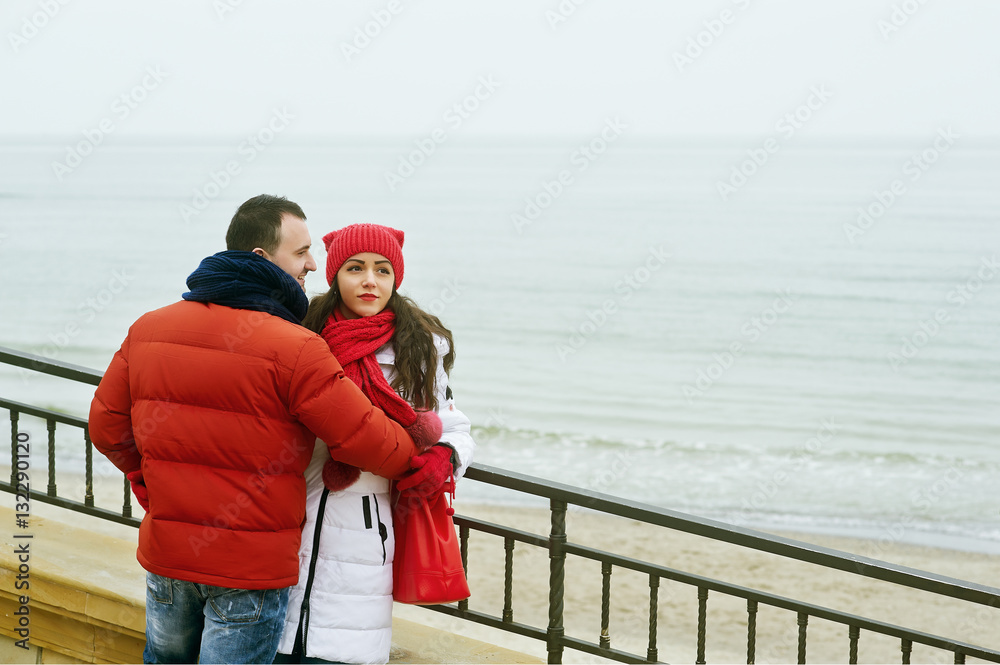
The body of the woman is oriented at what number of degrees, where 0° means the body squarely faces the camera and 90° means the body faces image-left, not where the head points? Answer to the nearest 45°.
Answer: approximately 45°

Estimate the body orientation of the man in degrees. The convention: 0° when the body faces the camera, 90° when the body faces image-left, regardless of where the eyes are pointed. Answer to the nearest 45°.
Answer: approximately 225°

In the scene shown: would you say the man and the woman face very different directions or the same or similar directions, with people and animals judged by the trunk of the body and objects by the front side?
very different directions

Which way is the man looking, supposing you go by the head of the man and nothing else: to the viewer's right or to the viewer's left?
to the viewer's right

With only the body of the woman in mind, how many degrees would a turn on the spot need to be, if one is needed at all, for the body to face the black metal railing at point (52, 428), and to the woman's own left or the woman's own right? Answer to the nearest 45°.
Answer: approximately 90° to the woman's own right
